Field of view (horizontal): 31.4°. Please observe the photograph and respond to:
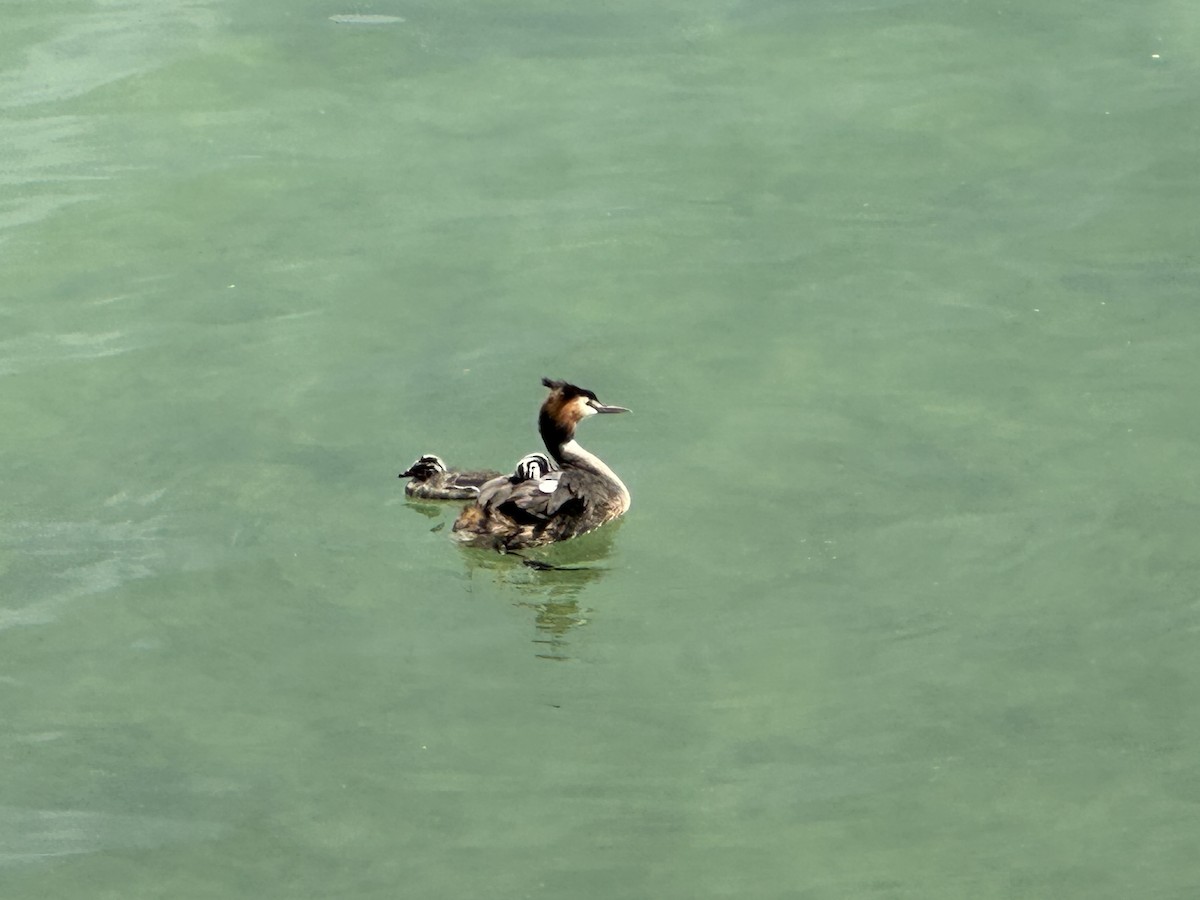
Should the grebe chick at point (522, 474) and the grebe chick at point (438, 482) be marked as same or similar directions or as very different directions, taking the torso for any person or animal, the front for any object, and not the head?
very different directions

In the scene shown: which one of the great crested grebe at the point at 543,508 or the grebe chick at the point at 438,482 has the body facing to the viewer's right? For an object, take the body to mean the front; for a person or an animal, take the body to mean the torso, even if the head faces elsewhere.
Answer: the great crested grebe

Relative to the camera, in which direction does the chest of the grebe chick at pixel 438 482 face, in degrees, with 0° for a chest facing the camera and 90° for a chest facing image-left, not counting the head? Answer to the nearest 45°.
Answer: approximately 90°

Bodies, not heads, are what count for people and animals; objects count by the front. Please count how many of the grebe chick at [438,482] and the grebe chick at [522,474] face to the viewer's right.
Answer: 1

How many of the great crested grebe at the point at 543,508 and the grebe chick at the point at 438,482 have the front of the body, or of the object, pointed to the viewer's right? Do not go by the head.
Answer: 1

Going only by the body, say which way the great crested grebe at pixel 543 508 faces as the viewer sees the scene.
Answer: to the viewer's right

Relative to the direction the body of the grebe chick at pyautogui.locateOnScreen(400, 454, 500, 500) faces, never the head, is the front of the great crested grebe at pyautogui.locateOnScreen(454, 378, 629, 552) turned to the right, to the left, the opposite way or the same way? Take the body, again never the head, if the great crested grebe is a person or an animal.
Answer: the opposite way

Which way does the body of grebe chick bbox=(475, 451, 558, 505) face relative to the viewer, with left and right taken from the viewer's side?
facing to the right of the viewer
